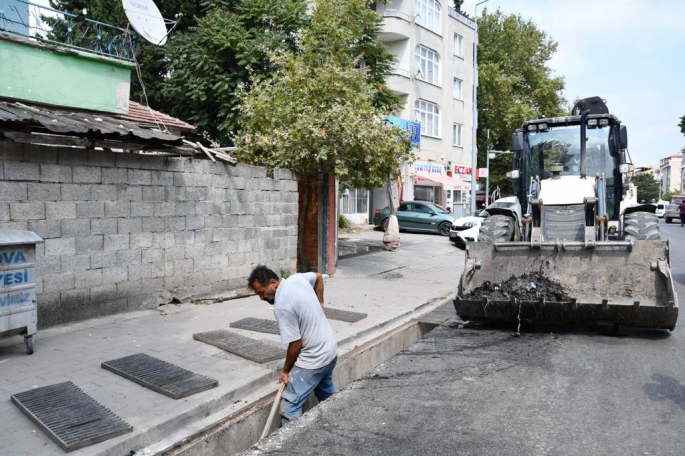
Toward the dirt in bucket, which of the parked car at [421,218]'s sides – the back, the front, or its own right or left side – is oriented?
right

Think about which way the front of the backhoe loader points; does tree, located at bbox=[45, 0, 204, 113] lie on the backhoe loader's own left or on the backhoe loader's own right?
on the backhoe loader's own right

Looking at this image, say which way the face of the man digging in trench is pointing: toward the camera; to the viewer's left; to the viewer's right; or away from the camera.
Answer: to the viewer's left

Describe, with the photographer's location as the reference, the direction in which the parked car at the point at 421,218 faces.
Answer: facing to the right of the viewer

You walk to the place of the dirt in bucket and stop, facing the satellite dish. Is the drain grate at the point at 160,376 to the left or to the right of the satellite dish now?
left

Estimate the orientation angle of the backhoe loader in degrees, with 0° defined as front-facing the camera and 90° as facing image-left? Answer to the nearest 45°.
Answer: approximately 0°

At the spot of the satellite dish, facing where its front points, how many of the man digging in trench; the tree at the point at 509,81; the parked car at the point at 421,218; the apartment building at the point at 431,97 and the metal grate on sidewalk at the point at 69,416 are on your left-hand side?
3
